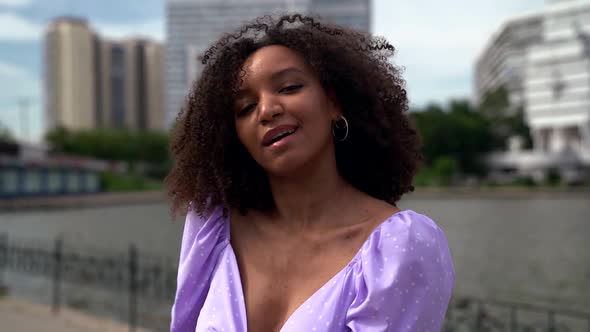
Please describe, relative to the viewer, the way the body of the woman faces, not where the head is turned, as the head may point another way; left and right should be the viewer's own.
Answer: facing the viewer and to the left of the viewer

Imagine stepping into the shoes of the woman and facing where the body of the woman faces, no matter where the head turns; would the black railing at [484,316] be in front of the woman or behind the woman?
behind
